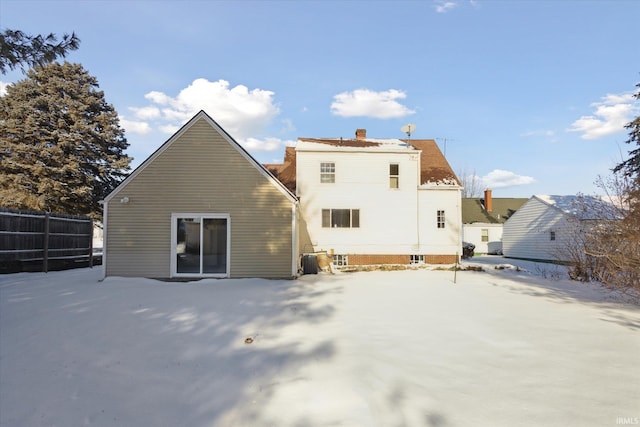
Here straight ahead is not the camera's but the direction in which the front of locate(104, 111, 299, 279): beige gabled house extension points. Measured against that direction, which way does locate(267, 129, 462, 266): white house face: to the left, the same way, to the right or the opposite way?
the opposite way

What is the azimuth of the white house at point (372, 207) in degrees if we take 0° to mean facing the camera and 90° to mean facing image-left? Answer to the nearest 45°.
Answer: approximately 180°

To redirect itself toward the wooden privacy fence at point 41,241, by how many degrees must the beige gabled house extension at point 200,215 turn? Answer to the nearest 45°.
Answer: approximately 135° to its right

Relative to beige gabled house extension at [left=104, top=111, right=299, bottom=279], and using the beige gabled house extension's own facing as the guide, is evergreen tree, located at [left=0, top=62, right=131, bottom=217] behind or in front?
behind

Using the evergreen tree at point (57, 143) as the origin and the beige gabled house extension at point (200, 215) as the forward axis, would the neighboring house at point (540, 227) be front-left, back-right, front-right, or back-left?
front-left

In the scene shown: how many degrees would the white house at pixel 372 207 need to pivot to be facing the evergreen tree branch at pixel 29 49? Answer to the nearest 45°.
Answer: approximately 135° to its left

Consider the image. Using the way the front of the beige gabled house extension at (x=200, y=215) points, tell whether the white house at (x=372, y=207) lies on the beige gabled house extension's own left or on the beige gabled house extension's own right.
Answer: on the beige gabled house extension's own left

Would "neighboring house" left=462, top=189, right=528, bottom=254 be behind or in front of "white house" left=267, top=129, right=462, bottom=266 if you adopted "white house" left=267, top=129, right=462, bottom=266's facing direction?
in front

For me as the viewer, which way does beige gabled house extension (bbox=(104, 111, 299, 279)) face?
facing the viewer

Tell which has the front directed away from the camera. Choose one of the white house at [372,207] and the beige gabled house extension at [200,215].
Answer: the white house

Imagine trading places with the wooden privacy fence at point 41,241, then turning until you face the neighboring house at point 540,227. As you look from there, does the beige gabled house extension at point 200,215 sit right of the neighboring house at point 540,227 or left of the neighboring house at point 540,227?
right

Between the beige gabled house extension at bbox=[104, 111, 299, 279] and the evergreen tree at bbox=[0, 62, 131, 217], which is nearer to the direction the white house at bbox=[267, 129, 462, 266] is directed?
the evergreen tree

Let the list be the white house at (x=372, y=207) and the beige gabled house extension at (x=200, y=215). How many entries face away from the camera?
1

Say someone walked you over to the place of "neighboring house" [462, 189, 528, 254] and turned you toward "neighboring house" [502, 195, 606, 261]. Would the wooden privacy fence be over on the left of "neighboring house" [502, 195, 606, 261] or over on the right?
right
